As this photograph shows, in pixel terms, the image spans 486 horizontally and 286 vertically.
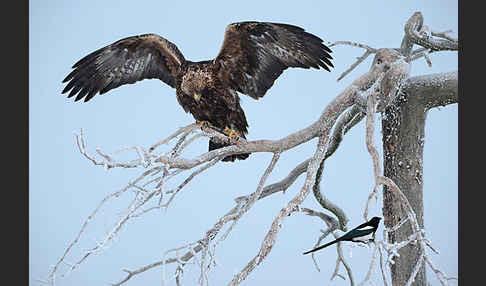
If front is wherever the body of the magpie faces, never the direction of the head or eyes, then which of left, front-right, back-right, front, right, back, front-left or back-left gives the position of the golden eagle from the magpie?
back-left

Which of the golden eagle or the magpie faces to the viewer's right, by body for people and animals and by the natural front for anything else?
the magpie

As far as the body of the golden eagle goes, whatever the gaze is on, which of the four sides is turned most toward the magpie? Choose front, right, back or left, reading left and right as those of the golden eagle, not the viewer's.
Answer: left

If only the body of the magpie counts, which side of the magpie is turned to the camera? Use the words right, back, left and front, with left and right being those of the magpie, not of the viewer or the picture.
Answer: right

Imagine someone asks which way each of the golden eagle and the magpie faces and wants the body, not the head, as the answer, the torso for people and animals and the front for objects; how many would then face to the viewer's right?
1

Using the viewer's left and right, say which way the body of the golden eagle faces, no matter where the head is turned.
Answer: facing the viewer and to the left of the viewer
